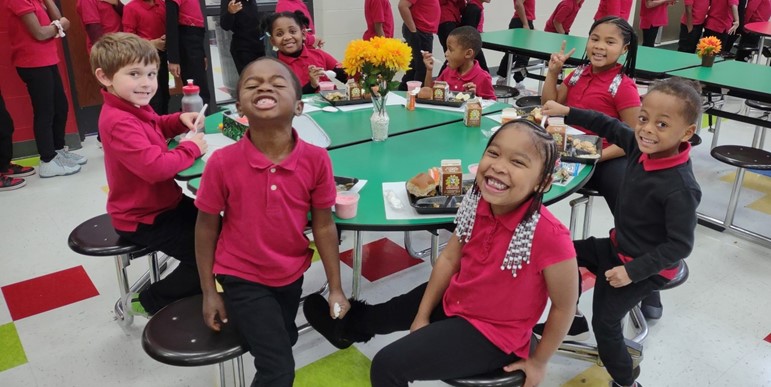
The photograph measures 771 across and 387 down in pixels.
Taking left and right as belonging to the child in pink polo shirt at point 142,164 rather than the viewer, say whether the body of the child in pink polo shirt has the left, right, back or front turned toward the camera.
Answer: right

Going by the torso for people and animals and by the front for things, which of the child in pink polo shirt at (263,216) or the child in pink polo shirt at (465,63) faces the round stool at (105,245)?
the child in pink polo shirt at (465,63)

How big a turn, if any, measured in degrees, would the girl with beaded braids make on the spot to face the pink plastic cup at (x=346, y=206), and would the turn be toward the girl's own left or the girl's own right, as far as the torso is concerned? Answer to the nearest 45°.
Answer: approximately 90° to the girl's own right

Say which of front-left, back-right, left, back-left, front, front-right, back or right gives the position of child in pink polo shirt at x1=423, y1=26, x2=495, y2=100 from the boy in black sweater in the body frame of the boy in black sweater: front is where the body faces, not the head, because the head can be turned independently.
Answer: right

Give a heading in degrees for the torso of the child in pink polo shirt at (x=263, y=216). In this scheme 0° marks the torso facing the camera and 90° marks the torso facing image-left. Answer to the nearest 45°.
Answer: approximately 0°

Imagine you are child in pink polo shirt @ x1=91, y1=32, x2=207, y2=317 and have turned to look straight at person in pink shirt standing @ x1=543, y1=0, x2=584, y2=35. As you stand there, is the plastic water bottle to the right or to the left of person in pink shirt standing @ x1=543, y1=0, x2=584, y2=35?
left

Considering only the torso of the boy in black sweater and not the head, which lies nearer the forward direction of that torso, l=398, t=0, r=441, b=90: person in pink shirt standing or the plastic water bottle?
the plastic water bottle

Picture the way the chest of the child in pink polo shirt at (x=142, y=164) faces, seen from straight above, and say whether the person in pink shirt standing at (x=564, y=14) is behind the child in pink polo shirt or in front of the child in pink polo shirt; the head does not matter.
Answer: in front
